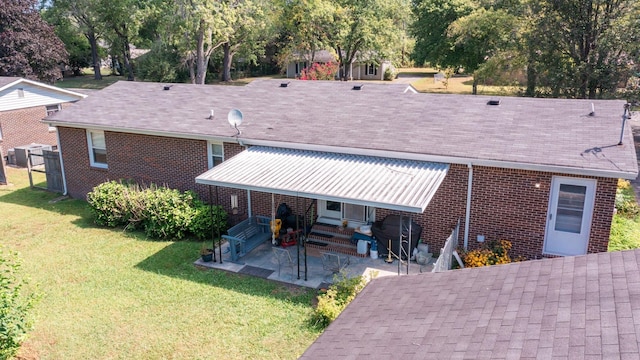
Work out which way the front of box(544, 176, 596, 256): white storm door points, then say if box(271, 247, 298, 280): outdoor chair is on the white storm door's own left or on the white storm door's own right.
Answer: on the white storm door's own right

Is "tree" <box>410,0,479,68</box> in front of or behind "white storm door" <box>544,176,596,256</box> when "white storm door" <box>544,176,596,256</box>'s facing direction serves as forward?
behind

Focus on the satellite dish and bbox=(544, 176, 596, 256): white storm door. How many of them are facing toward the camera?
2

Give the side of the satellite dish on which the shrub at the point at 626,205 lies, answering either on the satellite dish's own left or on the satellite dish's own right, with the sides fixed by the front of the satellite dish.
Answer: on the satellite dish's own left

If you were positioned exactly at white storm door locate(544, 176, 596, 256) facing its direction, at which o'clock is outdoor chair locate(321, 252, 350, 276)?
The outdoor chair is roughly at 2 o'clock from the white storm door.

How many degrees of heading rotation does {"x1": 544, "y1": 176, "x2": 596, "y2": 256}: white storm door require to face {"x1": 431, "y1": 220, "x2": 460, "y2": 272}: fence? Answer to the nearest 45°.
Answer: approximately 45° to its right

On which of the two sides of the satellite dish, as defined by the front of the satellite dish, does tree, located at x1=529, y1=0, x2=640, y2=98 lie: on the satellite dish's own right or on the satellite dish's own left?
on the satellite dish's own left

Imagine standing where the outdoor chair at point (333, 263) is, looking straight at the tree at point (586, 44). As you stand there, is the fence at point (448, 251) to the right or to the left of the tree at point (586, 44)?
right

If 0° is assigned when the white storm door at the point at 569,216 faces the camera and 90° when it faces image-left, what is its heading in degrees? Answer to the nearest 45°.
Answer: approximately 0°

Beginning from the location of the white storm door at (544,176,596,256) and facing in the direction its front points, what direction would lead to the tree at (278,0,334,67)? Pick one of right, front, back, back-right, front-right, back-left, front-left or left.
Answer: back-right

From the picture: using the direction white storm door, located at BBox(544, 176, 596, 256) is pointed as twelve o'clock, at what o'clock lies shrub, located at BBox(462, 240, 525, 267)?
The shrub is roughly at 2 o'clock from the white storm door.

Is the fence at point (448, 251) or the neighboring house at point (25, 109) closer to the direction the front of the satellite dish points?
the fence
